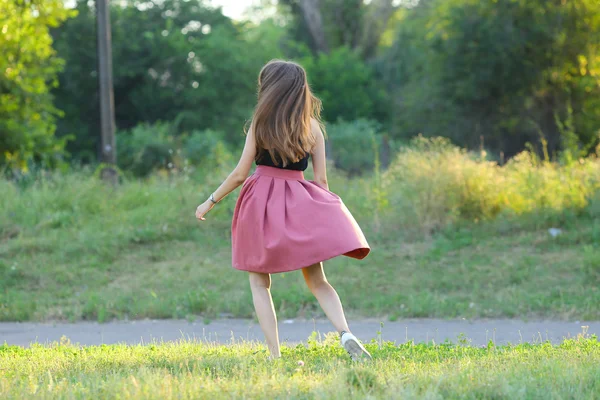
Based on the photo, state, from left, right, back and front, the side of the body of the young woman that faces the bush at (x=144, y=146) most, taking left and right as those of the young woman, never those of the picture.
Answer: front

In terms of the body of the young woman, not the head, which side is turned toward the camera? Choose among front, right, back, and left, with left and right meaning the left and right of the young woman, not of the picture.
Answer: back

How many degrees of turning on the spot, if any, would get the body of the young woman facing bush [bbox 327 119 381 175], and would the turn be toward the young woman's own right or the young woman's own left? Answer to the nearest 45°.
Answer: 0° — they already face it

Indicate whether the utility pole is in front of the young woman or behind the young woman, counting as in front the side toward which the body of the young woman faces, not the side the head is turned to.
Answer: in front

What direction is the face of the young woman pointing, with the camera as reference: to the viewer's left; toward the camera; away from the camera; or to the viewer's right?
away from the camera

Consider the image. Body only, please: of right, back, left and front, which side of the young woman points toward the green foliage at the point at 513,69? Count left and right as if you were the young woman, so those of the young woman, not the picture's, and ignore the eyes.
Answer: front

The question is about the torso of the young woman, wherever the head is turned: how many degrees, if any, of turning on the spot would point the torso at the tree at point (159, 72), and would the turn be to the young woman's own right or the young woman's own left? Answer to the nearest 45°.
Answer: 0° — they already face it

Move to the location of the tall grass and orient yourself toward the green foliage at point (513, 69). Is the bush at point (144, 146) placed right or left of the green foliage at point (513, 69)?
left
